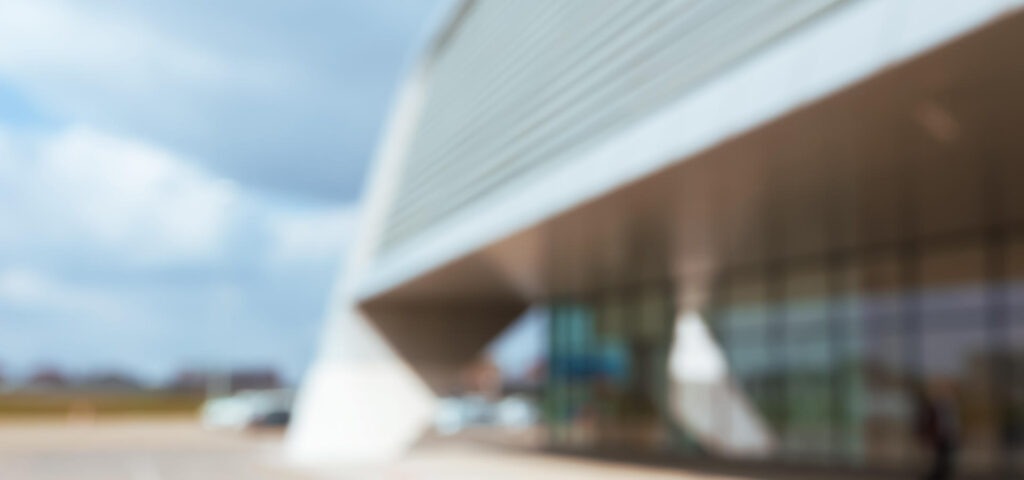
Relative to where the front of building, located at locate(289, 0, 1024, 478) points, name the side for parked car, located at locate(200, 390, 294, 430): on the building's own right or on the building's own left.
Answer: on the building's own right

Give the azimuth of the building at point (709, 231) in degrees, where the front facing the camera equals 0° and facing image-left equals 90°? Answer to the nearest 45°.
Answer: approximately 45°
